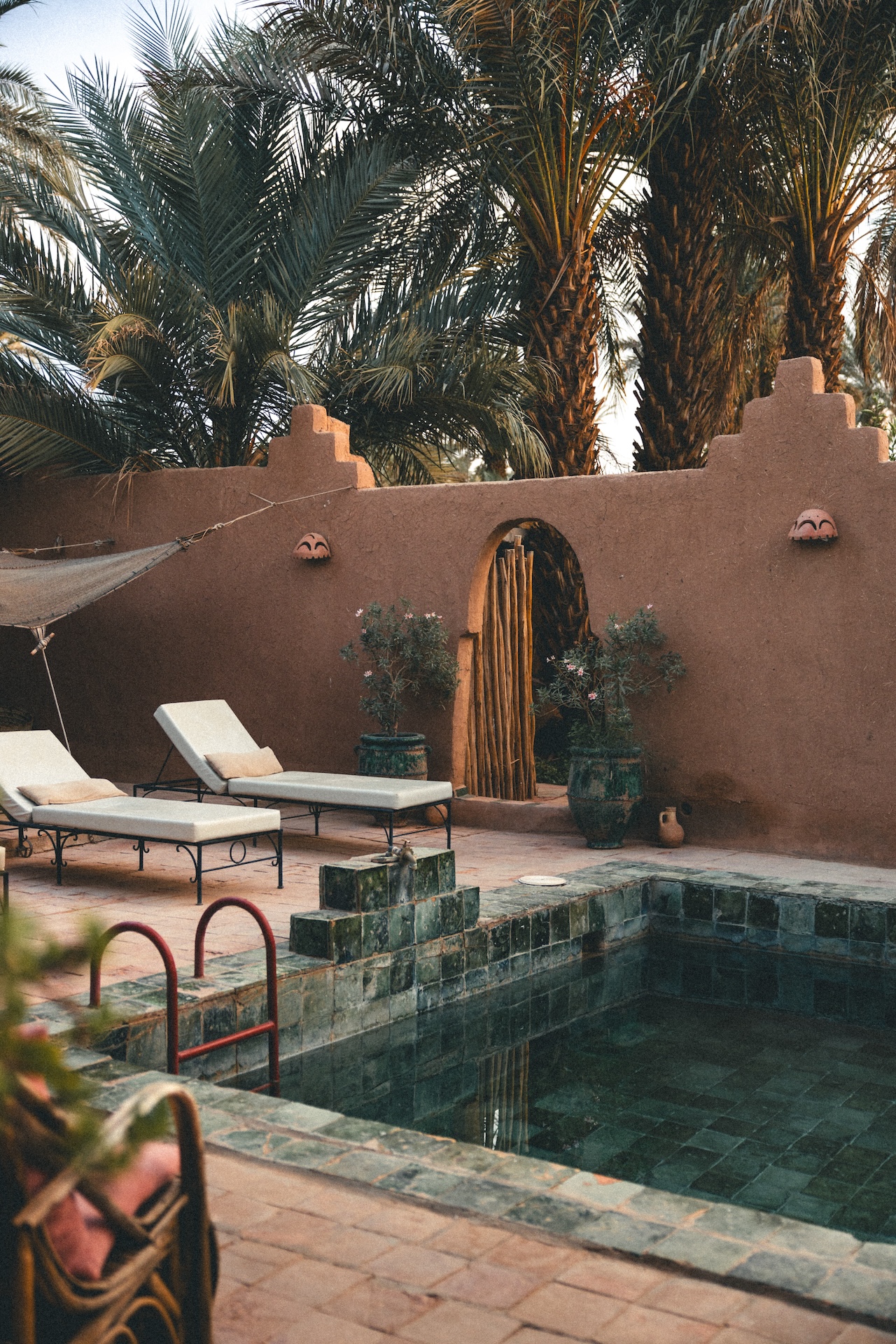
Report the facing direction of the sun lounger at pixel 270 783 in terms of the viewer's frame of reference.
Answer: facing the viewer and to the right of the viewer

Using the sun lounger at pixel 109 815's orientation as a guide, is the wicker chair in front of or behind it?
in front

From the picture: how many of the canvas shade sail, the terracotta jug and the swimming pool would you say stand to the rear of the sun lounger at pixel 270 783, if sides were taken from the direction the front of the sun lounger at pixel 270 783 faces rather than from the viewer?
1

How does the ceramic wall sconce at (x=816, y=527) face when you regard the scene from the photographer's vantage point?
facing the viewer

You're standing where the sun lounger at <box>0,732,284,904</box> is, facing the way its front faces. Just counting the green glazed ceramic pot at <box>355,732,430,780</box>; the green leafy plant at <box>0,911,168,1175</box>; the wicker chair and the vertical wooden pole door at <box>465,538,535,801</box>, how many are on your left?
2

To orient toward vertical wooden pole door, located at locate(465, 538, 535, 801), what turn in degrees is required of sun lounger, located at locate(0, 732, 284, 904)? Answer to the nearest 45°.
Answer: approximately 90° to its left

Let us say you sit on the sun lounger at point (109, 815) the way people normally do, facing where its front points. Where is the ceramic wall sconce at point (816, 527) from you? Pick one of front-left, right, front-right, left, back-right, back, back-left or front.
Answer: front-left

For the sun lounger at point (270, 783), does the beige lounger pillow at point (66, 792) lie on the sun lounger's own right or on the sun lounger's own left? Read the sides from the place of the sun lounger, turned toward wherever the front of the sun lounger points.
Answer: on the sun lounger's own right

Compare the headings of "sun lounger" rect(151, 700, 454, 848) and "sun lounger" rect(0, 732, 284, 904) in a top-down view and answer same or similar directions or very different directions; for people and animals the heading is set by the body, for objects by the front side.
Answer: same or similar directions

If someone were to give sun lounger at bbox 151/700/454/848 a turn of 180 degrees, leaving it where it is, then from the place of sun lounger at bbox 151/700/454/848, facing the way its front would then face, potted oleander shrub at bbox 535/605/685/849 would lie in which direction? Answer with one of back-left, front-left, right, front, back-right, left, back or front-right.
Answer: back-right

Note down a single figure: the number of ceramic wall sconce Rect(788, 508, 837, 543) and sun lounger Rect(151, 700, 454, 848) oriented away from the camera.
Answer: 0

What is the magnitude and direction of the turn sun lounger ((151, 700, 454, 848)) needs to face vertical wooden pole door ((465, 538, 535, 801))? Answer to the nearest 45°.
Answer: approximately 90° to its left

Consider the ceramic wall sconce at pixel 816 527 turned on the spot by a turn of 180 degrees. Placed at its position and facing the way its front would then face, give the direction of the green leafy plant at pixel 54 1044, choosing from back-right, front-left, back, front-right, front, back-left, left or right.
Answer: back

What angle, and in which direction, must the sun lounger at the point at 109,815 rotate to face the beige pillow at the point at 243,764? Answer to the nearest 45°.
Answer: approximately 90° to its left

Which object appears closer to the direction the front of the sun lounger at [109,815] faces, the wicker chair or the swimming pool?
the swimming pool

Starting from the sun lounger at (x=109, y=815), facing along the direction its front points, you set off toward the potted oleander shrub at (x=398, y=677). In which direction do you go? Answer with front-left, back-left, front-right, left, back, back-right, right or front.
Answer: left
